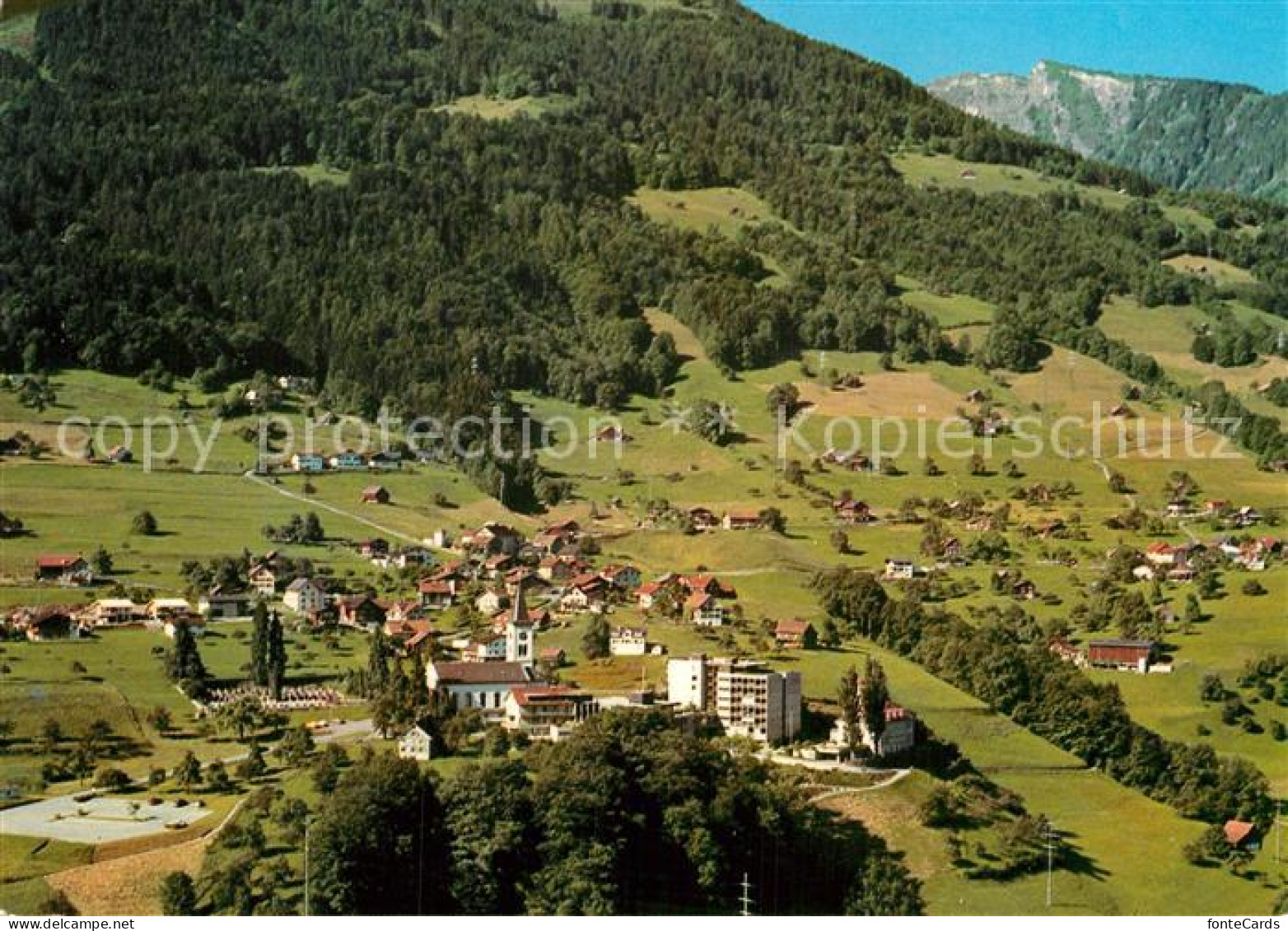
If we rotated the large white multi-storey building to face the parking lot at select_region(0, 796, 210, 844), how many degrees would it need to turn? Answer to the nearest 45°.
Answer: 0° — it already faces it

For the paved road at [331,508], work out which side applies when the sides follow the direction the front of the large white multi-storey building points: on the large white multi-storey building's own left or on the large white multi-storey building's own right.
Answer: on the large white multi-storey building's own right

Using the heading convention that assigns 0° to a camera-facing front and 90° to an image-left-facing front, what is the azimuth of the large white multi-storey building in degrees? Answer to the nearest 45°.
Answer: approximately 45°

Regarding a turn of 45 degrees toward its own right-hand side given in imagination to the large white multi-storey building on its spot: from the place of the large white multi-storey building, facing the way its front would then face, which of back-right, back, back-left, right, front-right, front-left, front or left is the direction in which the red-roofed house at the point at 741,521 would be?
right

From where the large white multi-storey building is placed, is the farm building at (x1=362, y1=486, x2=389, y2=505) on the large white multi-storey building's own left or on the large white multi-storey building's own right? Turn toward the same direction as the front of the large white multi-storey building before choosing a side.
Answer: on the large white multi-storey building's own right

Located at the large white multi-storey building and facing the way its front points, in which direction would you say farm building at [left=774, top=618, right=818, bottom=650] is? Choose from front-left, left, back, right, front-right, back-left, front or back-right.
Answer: back-right

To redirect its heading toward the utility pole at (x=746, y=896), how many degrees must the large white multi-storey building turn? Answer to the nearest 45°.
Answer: approximately 45° to its left

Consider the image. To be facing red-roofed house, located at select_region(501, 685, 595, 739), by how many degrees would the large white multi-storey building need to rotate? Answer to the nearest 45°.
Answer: approximately 45° to its right
